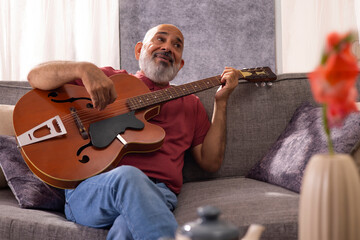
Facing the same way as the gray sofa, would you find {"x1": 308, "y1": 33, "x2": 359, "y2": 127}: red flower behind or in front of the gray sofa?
in front

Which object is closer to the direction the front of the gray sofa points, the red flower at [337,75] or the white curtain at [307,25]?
the red flower

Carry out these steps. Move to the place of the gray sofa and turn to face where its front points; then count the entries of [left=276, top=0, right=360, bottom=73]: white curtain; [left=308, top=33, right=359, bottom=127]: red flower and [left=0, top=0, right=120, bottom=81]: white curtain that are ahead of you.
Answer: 1

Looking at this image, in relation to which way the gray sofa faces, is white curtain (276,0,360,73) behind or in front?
behind

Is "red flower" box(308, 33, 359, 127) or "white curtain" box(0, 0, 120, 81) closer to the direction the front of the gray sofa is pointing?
the red flower

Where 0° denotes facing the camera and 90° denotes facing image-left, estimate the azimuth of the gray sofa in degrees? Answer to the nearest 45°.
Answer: approximately 0°
